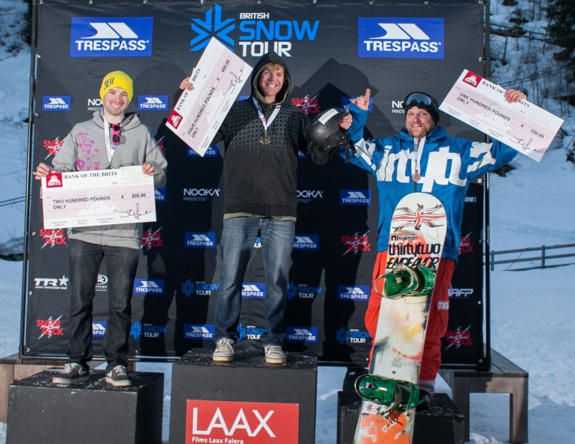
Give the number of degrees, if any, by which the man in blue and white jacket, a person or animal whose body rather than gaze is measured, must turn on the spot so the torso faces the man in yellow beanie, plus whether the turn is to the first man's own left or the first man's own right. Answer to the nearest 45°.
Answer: approximately 90° to the first man's own right

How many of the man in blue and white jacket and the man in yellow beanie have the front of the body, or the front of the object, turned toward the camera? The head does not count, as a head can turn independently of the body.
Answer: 2

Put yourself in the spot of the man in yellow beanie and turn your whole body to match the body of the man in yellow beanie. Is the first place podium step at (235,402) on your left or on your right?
on your left

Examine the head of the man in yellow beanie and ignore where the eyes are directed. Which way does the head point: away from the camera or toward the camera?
toward the camera

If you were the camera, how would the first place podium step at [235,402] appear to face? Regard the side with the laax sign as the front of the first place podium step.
facing the viewer

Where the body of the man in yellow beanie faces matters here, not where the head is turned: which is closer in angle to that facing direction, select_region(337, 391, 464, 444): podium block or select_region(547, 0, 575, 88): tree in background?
the podium block

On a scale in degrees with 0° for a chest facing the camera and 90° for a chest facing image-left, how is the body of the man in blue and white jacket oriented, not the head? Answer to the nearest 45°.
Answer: approximately 0°

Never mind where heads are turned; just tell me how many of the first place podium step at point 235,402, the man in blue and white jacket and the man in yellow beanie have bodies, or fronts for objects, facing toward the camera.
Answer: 3

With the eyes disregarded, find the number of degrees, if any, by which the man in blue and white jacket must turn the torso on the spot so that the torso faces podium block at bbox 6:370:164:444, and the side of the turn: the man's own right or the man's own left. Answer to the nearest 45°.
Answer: approximately 45° to the man's own right
